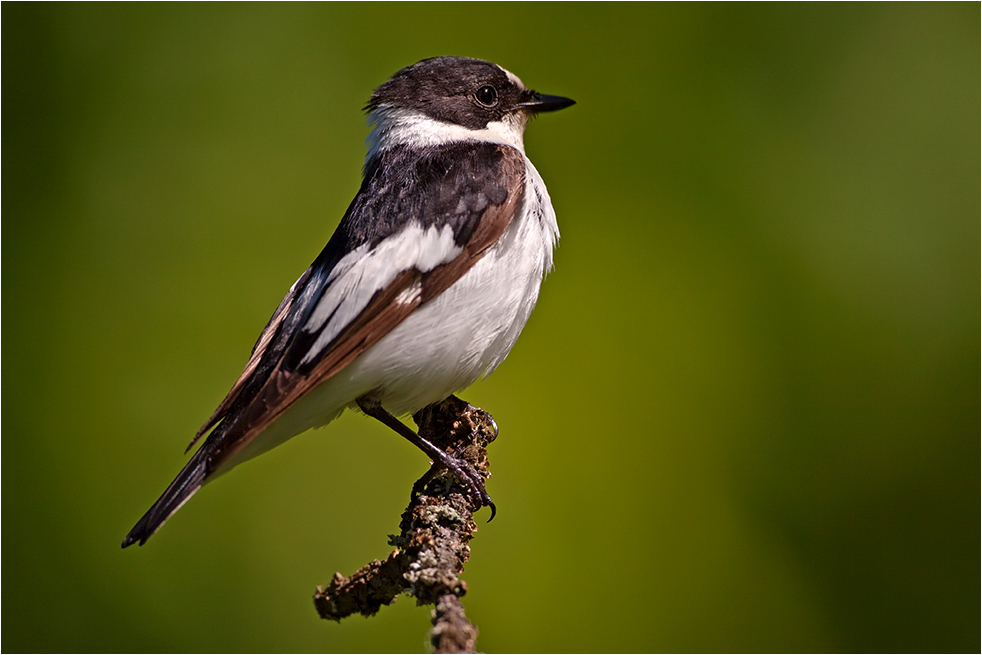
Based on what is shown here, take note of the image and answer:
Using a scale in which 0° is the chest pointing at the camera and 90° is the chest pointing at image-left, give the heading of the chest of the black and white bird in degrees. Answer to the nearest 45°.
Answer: approximately 270°
